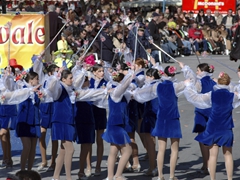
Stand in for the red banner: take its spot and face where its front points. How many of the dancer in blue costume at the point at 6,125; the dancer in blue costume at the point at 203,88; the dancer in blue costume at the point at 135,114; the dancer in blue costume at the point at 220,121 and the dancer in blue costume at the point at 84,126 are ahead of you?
5

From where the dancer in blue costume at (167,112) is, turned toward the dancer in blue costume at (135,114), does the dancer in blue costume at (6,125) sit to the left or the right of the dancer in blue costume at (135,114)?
left

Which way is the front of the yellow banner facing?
toward the camera

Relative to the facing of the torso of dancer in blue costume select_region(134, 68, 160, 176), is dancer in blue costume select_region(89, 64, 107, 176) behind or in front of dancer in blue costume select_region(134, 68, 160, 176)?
in front

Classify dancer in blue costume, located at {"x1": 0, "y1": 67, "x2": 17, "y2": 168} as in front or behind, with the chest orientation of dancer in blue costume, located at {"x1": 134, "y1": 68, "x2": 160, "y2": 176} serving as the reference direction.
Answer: in front

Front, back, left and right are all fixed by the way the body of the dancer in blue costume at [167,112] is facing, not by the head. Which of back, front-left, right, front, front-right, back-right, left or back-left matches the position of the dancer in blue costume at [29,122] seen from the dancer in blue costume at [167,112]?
left

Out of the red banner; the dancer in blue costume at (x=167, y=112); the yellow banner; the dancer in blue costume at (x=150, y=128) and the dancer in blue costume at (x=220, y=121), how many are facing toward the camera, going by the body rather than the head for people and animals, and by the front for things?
2

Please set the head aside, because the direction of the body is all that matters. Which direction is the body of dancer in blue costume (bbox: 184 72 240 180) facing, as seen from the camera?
away from the camera

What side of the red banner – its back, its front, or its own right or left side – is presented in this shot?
front

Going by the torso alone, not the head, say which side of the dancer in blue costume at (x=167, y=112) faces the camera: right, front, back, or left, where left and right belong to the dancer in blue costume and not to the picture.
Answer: back

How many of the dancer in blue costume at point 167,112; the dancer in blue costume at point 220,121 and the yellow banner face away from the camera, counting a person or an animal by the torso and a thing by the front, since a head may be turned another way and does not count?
2
